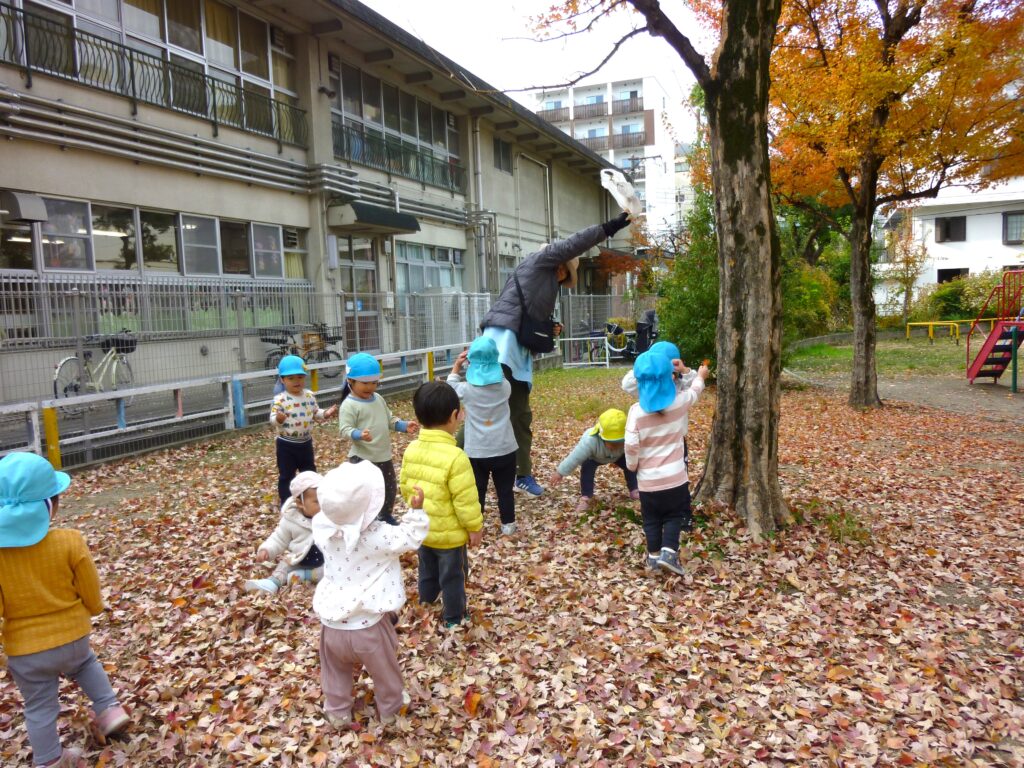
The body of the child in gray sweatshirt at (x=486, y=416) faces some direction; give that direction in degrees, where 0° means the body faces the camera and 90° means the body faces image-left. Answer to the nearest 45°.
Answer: approximately 180°

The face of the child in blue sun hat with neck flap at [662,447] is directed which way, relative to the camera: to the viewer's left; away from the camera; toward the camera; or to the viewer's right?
away from the camera

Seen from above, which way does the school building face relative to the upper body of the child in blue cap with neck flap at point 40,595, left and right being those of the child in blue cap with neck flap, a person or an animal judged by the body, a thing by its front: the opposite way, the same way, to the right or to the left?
to the right

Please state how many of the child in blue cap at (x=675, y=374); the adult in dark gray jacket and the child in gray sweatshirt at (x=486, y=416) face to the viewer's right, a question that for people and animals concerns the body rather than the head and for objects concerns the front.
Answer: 1

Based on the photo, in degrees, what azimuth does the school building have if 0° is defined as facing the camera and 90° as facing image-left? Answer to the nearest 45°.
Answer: approximately 315°

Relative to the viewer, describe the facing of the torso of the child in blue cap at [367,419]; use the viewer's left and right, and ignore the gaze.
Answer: facing the viewer and to the right of the viewer

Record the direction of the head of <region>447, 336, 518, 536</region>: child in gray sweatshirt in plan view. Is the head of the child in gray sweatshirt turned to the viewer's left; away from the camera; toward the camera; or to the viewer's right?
away from the camera

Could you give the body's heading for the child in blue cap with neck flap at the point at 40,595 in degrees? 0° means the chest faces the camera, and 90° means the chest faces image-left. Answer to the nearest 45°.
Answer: approximately 225°

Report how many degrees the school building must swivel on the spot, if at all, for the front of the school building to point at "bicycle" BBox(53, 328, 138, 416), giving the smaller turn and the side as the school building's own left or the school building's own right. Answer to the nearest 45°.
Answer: approximately 45° to the school building's own right

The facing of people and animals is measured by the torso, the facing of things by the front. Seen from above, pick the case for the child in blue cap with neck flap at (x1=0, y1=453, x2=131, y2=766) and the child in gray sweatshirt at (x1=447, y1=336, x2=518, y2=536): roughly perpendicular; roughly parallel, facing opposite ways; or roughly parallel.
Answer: roughly parallel

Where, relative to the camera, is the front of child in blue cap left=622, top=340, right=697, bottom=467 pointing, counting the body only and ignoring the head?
toward the camera
